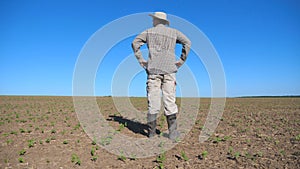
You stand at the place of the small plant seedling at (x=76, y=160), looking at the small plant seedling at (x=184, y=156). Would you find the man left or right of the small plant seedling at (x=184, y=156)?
left

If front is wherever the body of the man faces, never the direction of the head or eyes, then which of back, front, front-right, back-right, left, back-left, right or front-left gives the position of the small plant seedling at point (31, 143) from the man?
left

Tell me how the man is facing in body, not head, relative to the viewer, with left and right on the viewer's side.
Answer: facing away from the viewer

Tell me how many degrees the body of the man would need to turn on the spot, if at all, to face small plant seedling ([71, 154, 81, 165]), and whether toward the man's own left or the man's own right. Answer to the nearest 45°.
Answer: approximately 135° to the man's own left
